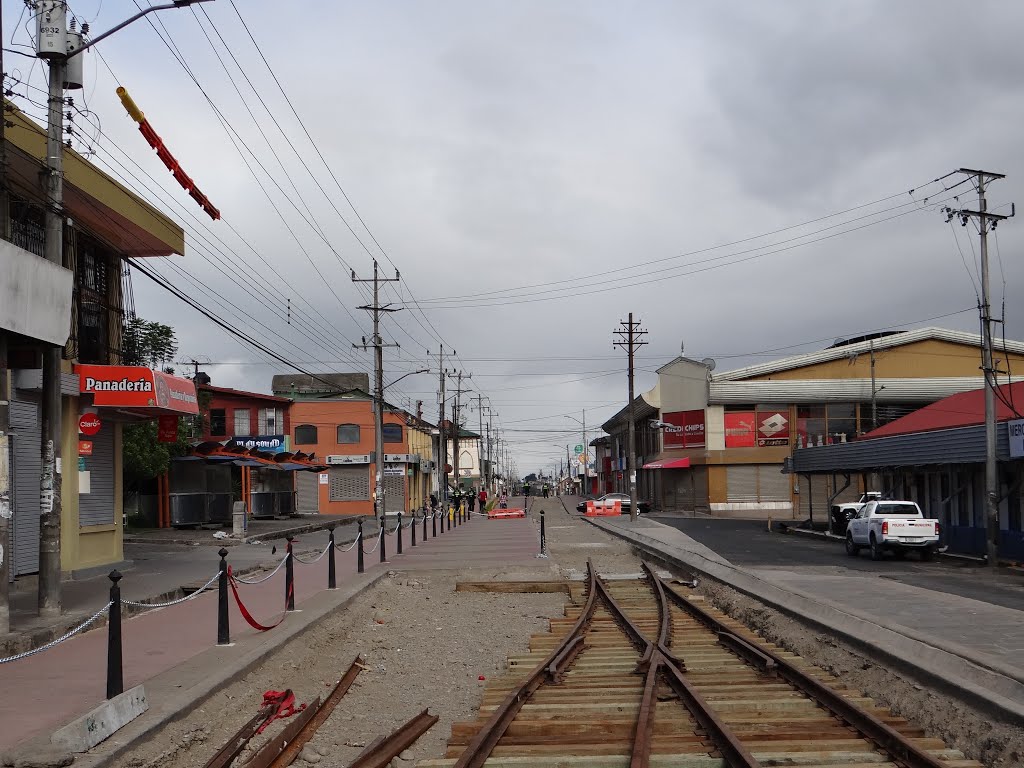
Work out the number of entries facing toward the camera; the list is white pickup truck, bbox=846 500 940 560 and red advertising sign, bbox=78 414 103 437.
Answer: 1

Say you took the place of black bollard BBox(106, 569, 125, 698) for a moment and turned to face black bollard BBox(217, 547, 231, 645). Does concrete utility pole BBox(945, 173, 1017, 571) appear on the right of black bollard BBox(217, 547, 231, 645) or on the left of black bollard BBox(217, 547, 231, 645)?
right

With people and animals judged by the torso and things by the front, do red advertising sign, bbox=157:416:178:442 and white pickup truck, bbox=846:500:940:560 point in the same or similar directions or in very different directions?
very different directions
